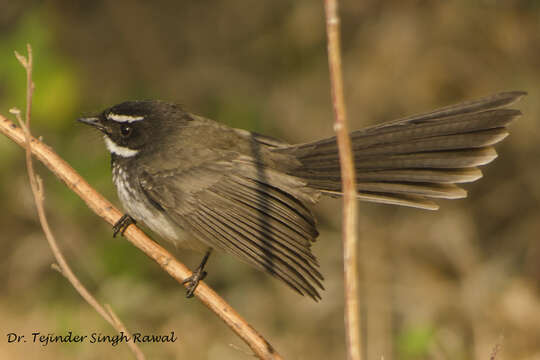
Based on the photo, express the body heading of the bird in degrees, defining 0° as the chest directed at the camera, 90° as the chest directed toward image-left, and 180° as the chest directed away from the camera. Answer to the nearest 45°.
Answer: approximately 90°
